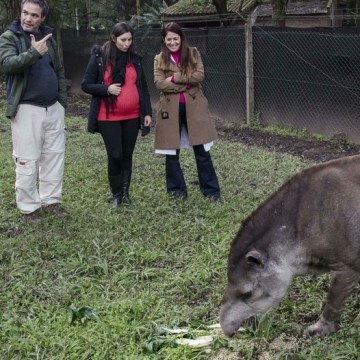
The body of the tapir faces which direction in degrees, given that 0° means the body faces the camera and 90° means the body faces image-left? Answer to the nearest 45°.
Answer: approximately 90°

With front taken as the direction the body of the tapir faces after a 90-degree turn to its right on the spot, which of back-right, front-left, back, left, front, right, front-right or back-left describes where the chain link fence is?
front

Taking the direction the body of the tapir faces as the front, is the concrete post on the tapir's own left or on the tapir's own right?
on the tapir's own right

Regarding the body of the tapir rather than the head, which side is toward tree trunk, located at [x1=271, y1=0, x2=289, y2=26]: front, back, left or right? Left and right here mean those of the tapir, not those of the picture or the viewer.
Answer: right
